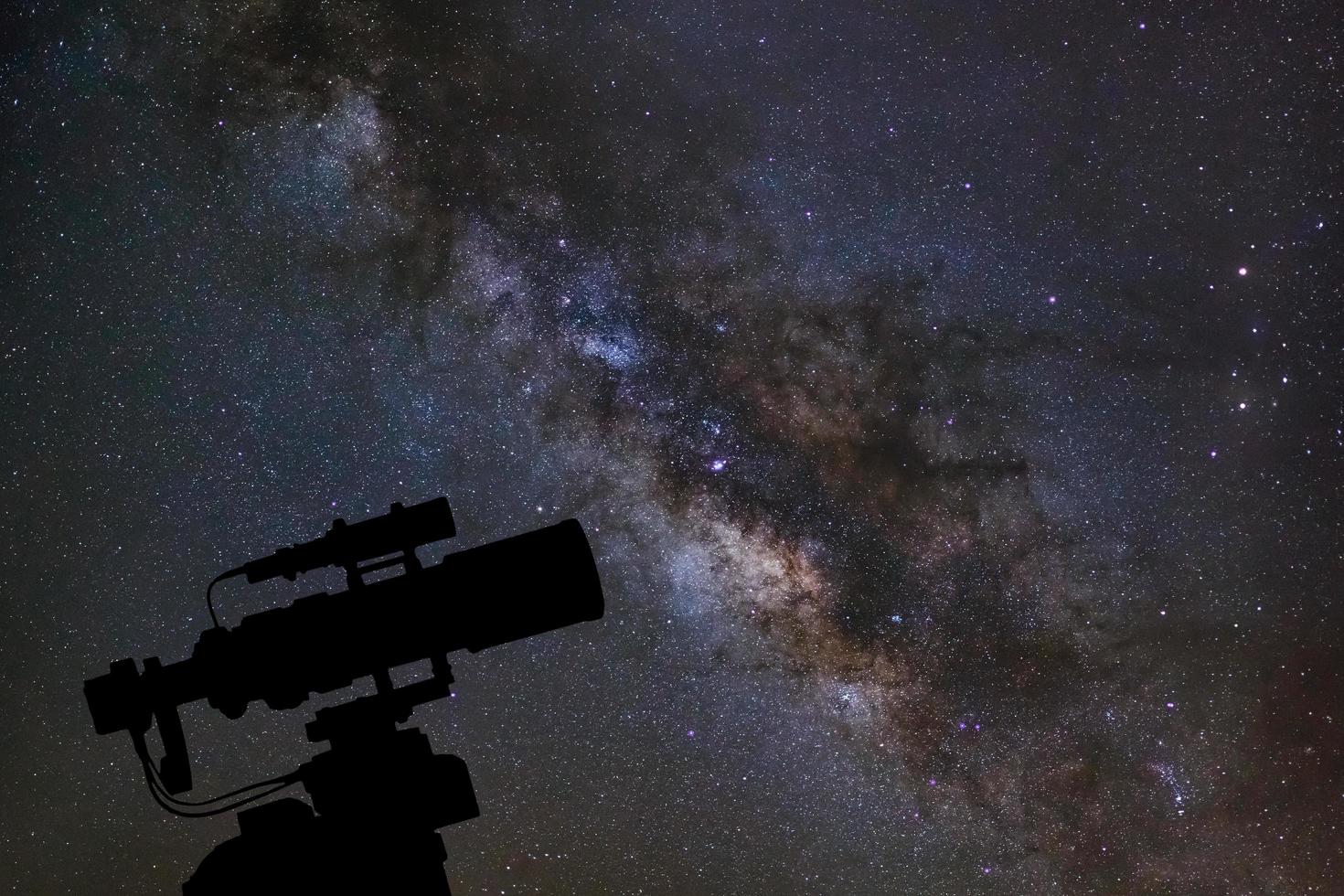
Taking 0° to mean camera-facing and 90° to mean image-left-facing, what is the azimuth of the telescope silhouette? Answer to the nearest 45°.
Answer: approximately 270°
